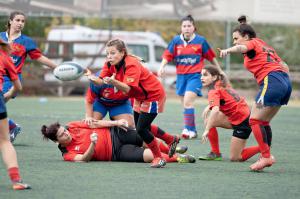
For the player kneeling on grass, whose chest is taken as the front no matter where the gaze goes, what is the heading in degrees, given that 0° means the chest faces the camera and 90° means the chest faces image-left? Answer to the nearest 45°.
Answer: approximately 90°

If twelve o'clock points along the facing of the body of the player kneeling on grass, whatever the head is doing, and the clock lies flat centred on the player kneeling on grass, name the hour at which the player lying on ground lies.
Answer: The player lying on ground is roughly at 11 o'clock from the player kneeling on grass.
